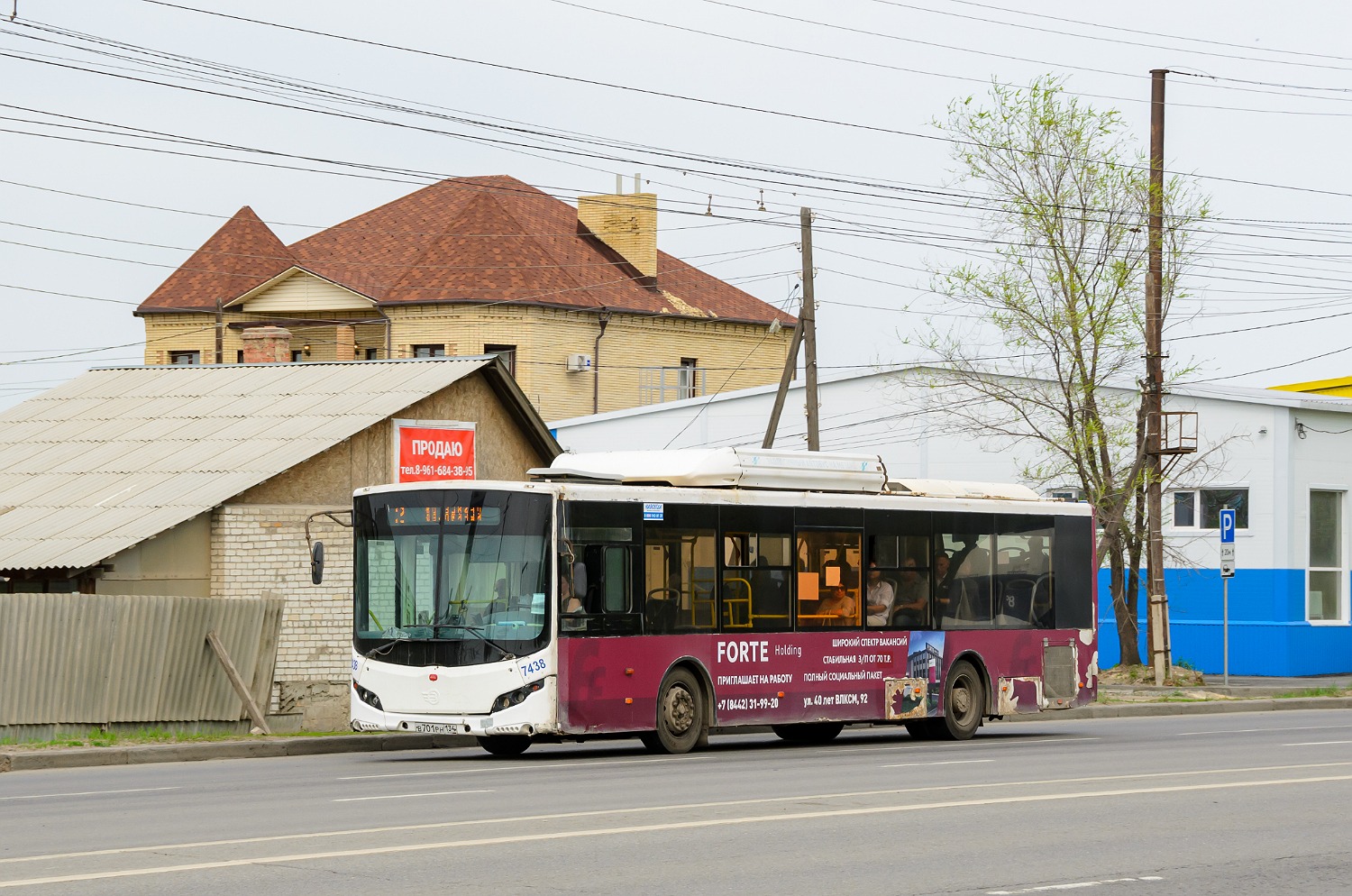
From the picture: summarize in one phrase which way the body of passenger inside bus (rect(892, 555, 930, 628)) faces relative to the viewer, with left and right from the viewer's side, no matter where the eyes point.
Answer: facing the viewer and to the left of the viewer

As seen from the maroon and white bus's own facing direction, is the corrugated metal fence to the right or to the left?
on its right

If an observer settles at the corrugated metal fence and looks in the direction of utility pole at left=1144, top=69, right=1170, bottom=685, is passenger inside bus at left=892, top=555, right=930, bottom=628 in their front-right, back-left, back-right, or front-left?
front-right

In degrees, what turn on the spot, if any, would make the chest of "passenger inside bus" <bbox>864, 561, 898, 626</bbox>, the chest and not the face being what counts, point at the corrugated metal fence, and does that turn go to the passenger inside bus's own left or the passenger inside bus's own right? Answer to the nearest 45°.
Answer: approximately 45° to the passenger inside bus's own right

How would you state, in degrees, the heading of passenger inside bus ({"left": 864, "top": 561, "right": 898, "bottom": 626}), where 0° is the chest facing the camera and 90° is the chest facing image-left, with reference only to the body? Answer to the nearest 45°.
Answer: approximately 45°

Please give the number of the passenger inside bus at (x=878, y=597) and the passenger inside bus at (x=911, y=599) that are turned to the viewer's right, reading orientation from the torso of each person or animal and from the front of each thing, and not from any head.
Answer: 0

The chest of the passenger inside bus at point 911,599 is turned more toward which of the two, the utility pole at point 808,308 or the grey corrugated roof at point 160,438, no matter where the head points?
the grey corrugated roof

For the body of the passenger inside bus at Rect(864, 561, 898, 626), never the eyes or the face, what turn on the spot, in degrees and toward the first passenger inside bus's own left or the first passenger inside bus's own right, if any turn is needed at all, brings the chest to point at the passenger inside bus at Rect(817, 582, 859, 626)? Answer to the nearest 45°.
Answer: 0° — they already face them

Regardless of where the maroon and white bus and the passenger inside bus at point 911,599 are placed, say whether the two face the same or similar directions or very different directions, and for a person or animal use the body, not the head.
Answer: same or similar directions

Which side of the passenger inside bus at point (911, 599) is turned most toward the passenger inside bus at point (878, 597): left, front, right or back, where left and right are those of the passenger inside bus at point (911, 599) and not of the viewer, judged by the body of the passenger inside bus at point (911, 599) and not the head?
front
